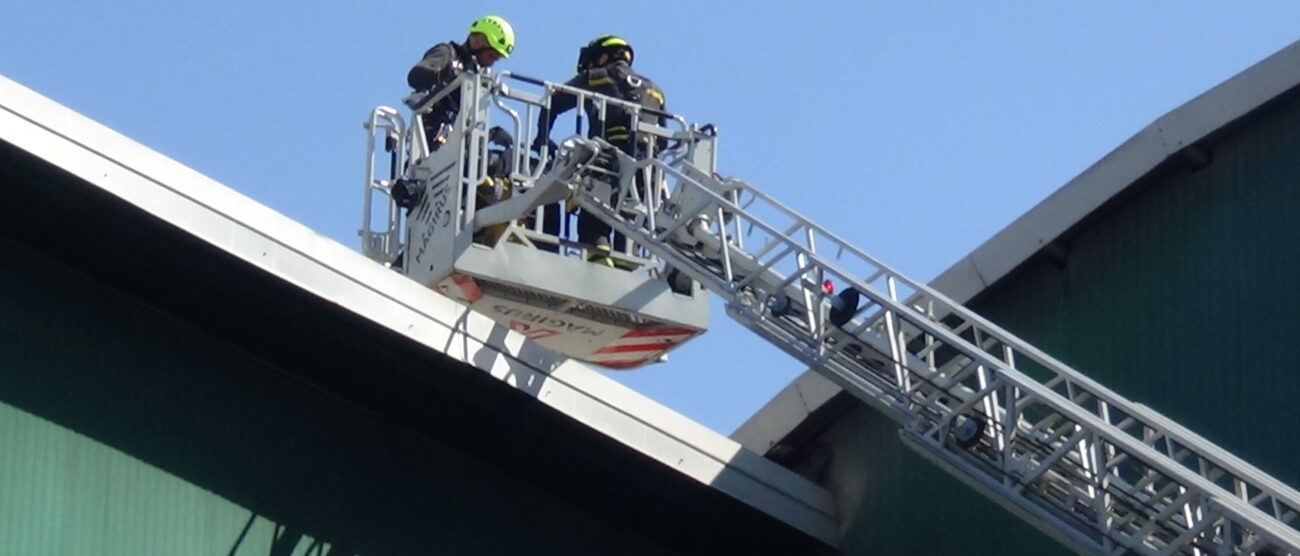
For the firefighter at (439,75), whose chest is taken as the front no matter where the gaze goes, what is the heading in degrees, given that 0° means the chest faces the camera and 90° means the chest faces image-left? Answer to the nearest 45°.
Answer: approximately 270°

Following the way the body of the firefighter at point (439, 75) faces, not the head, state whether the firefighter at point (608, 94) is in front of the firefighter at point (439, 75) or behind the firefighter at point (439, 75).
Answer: in front
